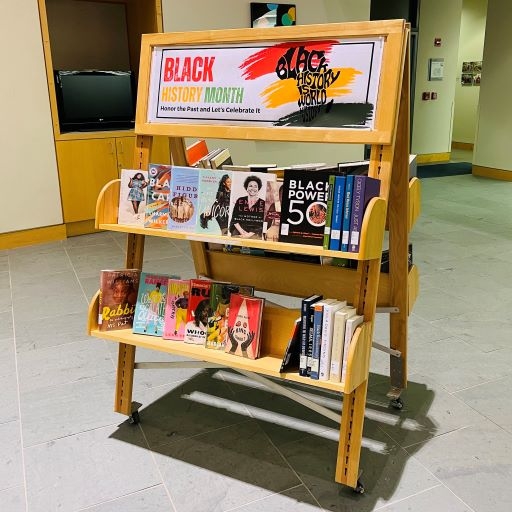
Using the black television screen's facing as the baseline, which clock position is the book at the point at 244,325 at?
The book is roughly at 12 o'clock from the black television screen.

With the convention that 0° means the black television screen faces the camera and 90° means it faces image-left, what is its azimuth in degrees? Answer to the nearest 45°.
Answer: approximately 0°

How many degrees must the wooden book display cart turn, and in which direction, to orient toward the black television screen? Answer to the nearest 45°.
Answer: approximately 90° to its right

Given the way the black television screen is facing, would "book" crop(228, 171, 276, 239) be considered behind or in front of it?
in front

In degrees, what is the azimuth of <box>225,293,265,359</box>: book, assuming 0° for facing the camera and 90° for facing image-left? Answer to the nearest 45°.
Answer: approximately 45°

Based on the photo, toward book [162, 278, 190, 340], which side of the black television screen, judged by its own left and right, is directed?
front

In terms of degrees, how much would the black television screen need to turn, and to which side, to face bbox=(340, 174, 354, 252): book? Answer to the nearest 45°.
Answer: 0° — it already faces it

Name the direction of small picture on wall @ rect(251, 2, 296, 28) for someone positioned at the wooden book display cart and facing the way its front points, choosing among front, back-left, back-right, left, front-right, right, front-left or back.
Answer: back-right
